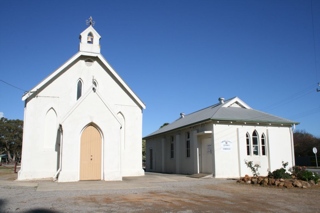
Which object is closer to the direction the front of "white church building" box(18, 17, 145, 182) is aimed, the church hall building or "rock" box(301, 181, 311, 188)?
the rock

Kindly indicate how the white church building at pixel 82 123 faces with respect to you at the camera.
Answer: facing the viewer

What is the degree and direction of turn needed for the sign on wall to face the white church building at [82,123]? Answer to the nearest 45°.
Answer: approximately 90° to its right

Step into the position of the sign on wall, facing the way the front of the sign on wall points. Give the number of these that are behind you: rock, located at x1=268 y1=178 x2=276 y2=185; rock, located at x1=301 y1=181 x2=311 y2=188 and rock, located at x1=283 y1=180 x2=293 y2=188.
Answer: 0

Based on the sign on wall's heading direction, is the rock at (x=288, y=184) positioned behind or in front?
in front

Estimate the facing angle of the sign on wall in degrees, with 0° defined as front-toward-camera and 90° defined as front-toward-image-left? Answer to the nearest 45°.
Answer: approximately 0°

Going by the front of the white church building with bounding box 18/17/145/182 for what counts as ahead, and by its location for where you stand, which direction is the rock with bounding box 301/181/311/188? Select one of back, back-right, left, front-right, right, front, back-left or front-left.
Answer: front-left

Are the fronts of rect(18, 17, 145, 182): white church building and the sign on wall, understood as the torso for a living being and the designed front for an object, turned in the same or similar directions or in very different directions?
same or similar directions

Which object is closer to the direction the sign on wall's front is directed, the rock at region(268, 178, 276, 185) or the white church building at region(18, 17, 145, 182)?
the rock

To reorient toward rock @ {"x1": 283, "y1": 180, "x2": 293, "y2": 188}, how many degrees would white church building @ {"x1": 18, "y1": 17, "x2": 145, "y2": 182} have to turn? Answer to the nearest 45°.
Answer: approximately 45° to its left

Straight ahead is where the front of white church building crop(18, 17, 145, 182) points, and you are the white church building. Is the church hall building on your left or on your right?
on your left

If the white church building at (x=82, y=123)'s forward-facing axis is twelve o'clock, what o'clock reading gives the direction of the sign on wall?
The sign on wall is roughly at 9 o'clock from the white church building.

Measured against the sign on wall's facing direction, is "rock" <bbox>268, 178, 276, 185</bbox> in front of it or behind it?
in front

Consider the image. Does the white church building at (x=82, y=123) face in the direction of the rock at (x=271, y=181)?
no

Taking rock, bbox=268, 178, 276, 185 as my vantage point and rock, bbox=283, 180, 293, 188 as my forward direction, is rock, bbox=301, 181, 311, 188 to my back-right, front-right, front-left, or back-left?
front-left

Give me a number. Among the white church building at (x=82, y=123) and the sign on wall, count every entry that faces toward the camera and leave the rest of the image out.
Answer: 2

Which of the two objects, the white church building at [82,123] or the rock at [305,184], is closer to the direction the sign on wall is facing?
the rock
